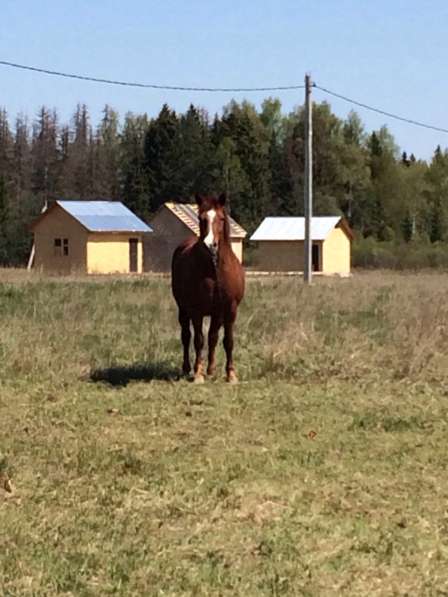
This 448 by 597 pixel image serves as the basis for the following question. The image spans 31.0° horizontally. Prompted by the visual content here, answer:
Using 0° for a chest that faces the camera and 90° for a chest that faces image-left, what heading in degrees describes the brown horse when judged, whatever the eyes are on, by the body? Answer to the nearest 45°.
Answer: approximately 0°
